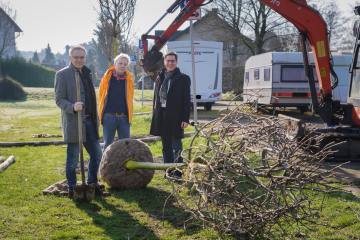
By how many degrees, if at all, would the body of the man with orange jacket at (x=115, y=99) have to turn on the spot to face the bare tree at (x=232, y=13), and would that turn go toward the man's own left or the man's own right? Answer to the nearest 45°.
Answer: approximately 180°

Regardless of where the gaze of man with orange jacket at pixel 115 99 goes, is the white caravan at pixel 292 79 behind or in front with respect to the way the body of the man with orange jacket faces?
behind

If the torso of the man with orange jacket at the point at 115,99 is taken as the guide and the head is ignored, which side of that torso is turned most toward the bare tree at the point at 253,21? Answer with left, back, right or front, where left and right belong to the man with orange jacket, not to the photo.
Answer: back
